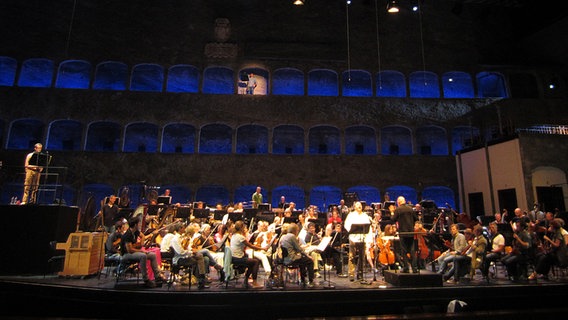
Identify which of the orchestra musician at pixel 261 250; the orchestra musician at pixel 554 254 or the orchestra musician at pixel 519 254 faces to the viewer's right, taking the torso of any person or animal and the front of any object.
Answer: the orchestra musician at pixel 261 250

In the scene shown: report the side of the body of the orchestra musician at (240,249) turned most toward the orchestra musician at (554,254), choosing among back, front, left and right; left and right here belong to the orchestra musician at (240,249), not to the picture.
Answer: front

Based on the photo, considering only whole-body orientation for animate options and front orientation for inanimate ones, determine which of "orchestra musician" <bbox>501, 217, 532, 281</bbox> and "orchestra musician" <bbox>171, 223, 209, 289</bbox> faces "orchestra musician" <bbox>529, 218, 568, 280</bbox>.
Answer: "orchestra musician" <bbox>171, 223, 209, 289</bbox>

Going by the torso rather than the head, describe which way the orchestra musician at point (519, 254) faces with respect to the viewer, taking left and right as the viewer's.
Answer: facing to the left of the viewer

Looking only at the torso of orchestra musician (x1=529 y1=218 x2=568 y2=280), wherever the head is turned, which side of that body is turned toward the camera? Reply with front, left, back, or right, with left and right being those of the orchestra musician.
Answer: left

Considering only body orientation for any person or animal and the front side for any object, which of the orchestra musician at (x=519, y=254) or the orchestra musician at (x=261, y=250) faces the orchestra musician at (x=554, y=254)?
the orchestra musician at (x=261, y=250)

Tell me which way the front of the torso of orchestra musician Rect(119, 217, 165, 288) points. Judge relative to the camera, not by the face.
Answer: to the viewer's right

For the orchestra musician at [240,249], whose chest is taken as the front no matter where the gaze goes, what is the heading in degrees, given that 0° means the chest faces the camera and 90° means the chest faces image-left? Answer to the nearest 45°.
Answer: approximately 270°

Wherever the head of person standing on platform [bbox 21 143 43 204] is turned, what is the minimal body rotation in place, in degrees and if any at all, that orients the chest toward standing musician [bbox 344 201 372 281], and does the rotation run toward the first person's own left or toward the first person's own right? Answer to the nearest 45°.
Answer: approximately 45° to the first person's own right

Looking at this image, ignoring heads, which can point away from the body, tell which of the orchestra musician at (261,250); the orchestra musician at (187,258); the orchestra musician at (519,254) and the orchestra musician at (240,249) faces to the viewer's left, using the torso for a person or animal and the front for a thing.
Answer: the orchestra musician at (519,254)

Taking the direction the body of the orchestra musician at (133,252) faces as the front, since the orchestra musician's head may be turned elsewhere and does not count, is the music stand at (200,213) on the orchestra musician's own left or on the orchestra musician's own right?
on the orchestra musician's own left

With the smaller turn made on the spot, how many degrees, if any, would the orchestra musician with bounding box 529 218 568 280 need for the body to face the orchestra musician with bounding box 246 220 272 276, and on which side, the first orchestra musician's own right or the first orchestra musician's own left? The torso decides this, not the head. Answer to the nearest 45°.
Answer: approximately 45° to the first orchestra musician's own left

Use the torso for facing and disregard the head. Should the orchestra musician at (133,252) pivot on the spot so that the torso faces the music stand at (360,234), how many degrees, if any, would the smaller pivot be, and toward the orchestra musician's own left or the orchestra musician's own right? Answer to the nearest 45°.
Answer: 0° — they already face it

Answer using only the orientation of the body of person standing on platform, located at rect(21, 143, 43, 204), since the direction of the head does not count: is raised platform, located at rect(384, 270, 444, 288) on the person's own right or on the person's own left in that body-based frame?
on the person's own right

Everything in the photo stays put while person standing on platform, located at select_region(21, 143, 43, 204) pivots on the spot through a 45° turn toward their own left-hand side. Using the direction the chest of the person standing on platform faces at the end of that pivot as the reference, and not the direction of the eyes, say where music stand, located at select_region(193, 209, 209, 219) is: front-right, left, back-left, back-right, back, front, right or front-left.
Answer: right
